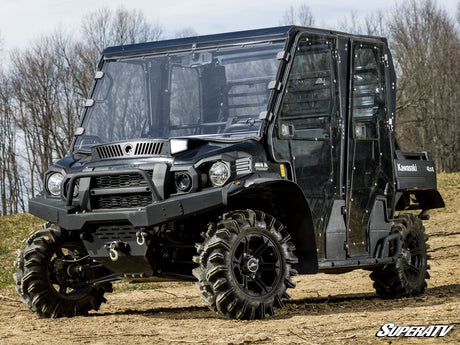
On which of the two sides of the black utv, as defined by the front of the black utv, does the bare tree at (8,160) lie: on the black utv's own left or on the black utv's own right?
on the black utv's own right

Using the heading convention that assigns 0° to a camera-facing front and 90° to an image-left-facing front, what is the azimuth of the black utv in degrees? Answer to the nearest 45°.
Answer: approximately 45°
